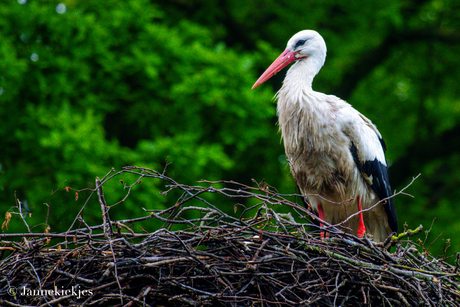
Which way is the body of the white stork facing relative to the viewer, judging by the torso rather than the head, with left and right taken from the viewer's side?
facing the viewer and to the left of the viewer
